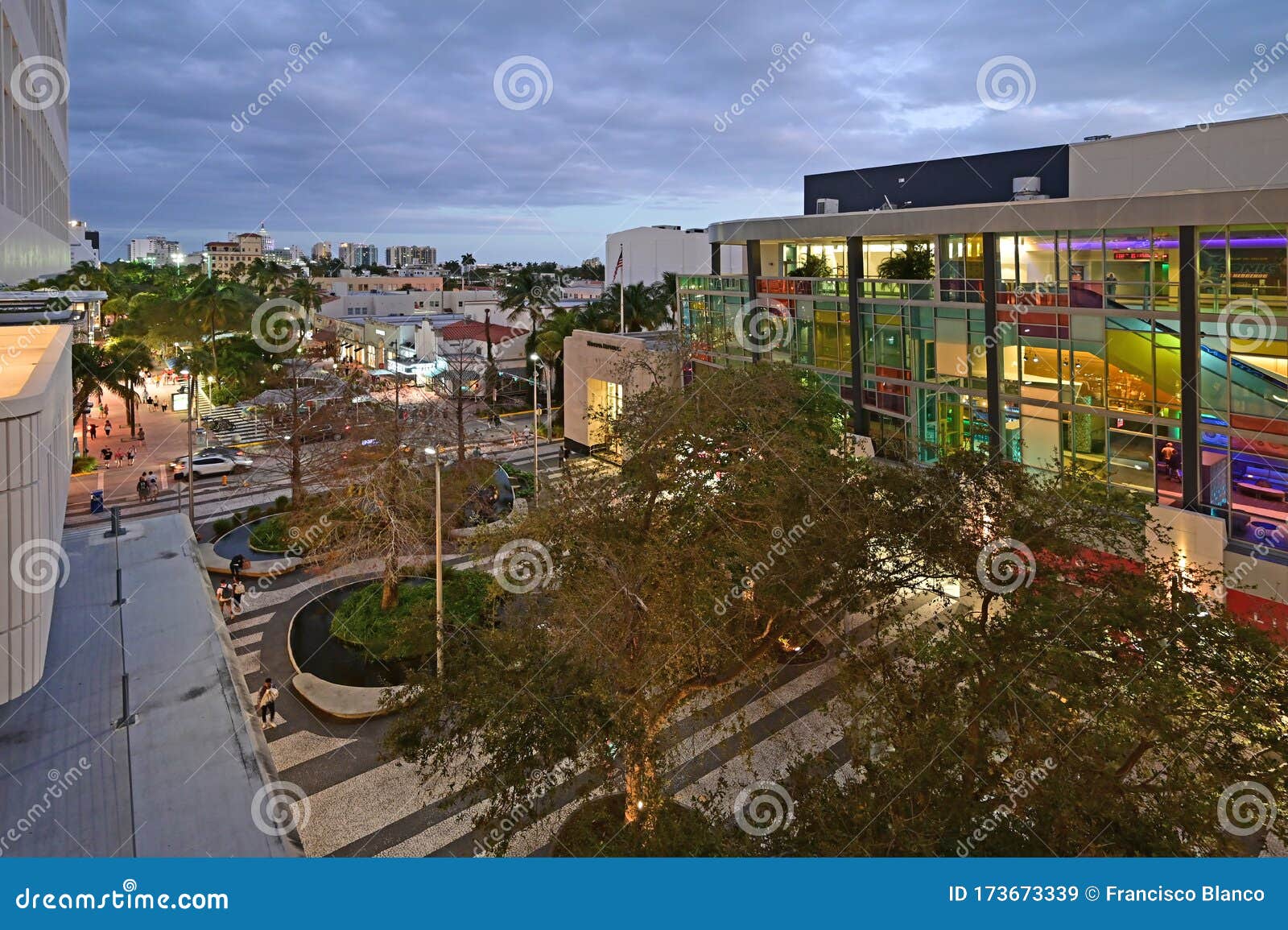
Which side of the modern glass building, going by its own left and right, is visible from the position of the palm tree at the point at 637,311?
right

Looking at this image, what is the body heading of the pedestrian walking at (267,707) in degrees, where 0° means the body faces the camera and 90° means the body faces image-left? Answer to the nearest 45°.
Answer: approximately 0°

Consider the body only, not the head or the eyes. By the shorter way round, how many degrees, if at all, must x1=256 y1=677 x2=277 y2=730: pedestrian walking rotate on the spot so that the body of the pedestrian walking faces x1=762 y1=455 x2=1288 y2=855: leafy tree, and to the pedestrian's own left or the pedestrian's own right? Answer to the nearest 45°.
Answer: approximately 45° to the pedestrian's own left

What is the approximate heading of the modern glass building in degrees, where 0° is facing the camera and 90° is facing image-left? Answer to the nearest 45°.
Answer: approximately 45°

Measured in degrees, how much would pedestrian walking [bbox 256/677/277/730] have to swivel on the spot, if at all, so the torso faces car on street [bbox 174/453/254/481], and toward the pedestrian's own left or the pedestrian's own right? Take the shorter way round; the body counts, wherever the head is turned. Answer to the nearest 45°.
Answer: approximately 180°

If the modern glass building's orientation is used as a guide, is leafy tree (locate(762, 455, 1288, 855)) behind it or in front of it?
in front

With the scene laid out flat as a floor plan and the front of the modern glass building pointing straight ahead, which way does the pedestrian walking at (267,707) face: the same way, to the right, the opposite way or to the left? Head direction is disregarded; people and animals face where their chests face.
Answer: to the left

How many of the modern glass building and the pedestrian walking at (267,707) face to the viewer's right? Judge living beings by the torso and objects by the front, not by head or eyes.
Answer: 0
